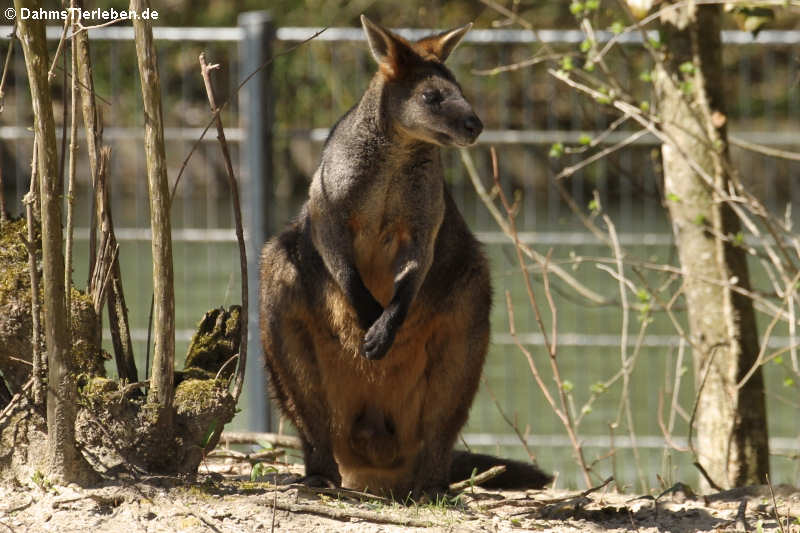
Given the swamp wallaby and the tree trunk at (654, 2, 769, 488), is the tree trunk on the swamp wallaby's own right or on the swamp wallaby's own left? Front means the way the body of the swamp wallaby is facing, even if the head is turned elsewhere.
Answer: on the swamp wallaby's own left

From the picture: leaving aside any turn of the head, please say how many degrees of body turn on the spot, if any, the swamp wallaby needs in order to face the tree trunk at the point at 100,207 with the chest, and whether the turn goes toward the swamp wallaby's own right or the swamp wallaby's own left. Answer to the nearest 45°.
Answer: approximately 45° to the swamp wallaby's own right

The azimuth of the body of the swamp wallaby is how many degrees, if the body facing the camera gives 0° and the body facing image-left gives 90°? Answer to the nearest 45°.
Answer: approximately 0°
